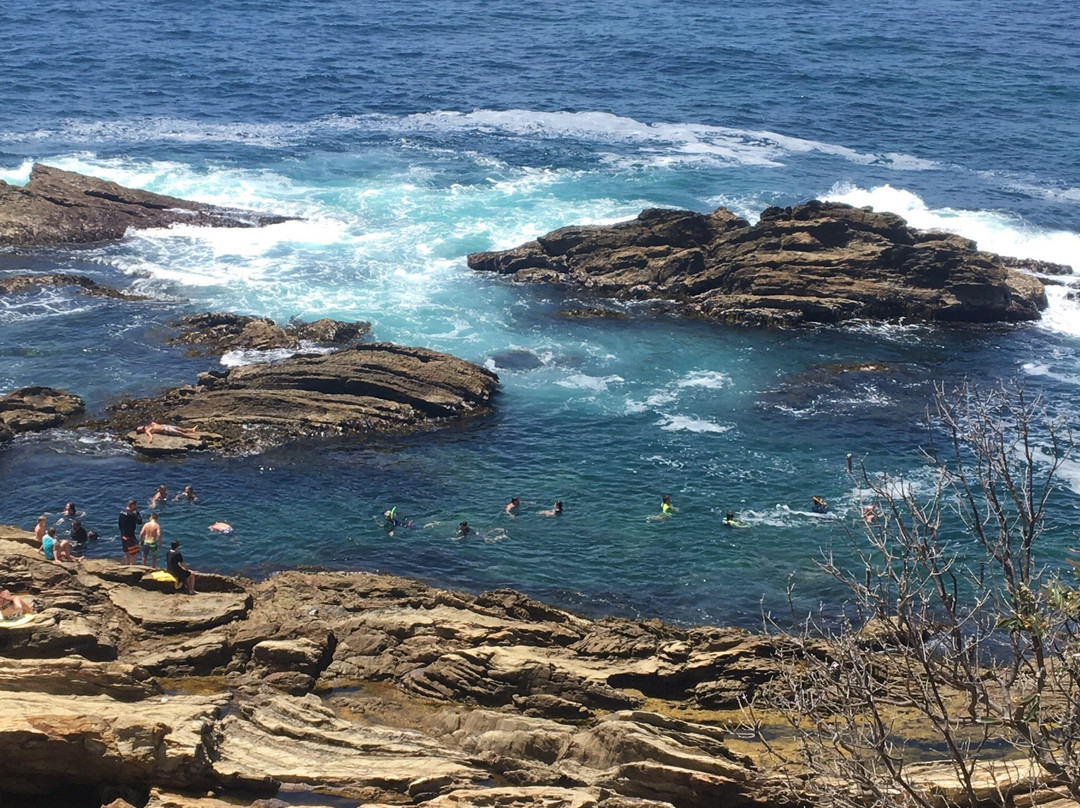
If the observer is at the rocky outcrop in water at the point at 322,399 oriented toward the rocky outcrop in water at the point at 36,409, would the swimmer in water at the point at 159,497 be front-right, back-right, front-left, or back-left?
front-left

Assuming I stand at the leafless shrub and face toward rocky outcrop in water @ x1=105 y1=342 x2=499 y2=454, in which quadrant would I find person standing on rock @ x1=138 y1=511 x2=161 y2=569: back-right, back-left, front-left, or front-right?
front-left

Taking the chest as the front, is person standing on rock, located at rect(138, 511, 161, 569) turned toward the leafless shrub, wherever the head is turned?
no
